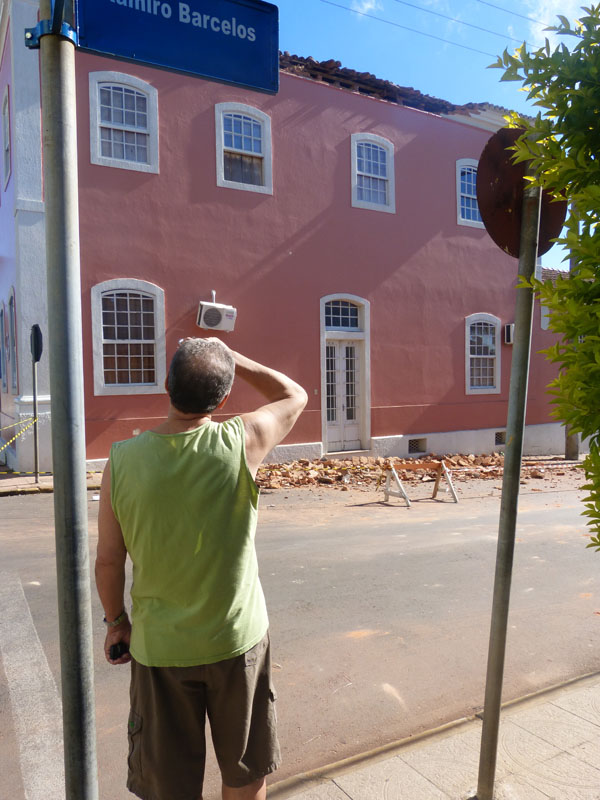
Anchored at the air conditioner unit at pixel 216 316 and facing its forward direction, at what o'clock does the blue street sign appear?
The blue street sign is roughly at 12 o'clock from the air conditioner unit.

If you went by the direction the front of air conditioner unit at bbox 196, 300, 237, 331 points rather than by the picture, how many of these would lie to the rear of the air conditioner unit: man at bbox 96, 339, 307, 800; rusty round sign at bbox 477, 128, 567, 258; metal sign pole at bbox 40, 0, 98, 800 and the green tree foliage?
0

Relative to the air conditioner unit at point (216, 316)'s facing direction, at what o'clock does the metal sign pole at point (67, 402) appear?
The metal sign pole is roughly at 12 o'clock from the air conditioner unit.

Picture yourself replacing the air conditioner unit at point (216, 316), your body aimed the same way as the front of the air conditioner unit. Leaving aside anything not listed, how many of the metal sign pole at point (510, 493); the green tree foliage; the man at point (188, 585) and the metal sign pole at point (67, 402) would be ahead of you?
4

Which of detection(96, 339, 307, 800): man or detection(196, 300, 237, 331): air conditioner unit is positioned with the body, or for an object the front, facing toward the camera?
the air conditioner unit

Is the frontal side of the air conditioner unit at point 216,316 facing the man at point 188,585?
yes

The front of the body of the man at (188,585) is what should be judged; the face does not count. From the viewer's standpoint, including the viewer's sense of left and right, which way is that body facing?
facing away from the viewer

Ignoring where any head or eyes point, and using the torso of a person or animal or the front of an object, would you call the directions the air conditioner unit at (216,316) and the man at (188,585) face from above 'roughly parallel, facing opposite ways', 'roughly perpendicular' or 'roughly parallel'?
roughly parallel, facing opposite ways

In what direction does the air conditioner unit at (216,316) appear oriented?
toward the camera

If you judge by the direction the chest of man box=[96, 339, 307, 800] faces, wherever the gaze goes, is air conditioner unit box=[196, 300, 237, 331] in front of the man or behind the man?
in front

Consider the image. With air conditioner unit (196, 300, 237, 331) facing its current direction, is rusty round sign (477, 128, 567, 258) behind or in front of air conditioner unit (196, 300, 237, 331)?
in front

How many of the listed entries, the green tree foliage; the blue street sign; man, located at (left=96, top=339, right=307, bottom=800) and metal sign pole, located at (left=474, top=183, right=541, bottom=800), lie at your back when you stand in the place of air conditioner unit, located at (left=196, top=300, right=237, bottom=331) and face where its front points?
0

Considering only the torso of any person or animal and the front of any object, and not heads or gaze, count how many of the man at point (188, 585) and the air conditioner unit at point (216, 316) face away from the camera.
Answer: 1
